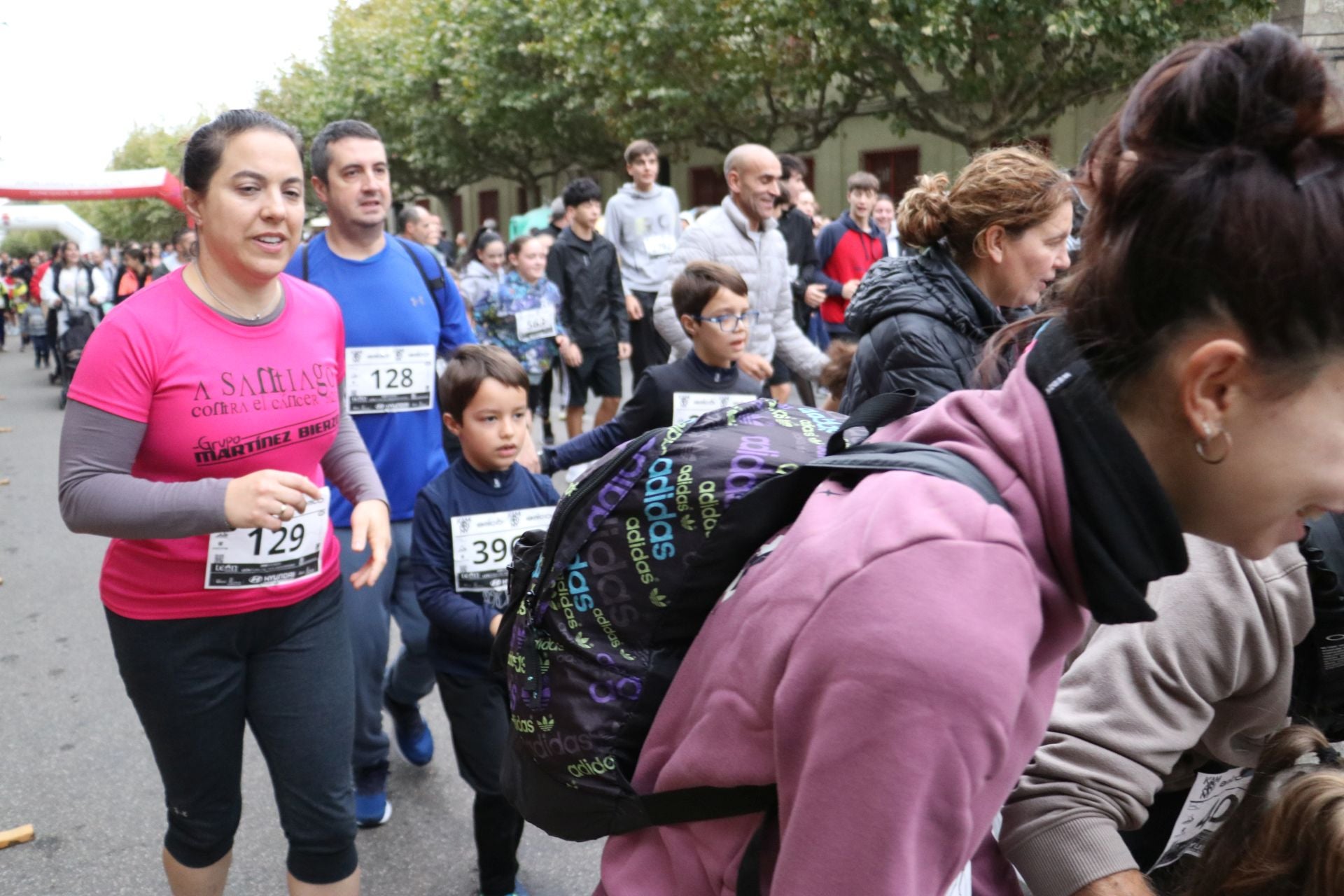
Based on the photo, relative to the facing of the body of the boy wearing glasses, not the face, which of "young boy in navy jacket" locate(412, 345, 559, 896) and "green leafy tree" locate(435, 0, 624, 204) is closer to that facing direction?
the young boy in navy jacket

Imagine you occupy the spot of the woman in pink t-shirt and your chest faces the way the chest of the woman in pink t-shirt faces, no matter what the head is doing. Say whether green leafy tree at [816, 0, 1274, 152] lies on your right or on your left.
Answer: on your left

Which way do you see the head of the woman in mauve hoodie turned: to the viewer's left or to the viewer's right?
to the viewer's right

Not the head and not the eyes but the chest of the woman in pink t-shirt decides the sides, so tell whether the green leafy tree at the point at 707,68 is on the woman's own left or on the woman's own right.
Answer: on the woman's own left

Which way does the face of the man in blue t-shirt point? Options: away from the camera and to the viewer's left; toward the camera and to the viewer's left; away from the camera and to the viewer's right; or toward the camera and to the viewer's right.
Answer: toward the camera and to the viewer's right

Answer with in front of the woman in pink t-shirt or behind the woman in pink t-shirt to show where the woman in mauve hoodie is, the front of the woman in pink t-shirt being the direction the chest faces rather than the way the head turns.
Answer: in front

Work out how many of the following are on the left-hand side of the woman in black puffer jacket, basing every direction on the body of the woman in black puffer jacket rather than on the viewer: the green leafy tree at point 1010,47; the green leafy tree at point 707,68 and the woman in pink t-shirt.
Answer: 2

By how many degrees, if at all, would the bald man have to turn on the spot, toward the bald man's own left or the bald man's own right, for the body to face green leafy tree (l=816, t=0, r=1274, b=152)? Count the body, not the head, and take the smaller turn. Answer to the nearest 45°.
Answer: approximately 135° to the bald man's own left

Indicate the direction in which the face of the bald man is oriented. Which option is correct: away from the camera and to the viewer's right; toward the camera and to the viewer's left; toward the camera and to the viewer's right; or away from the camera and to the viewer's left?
toward the camera and to the viewer's right
